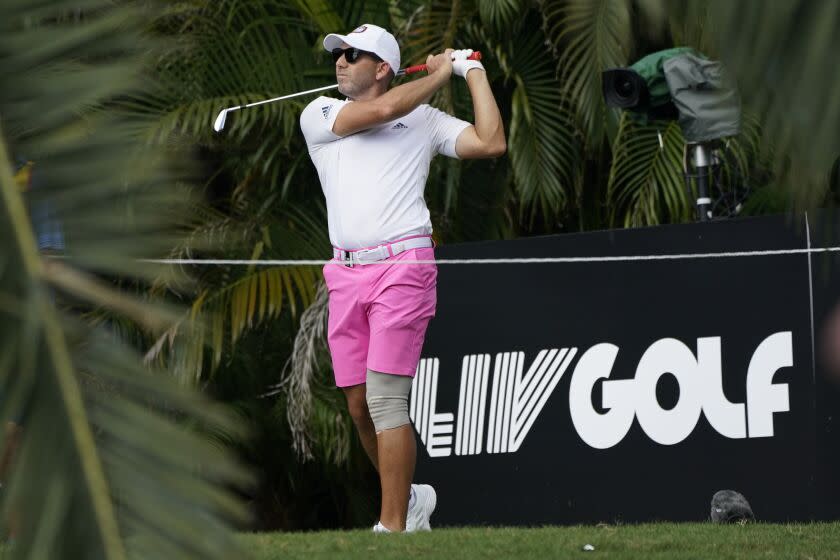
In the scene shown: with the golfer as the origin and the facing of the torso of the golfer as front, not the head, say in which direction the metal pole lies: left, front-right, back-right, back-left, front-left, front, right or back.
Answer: back

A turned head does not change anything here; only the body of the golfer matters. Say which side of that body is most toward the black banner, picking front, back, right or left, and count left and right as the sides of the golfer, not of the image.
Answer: back

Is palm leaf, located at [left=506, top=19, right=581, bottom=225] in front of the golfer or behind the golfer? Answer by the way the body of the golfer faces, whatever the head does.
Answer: behind

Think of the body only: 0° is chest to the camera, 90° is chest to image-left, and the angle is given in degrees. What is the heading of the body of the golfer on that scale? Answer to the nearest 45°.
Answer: approximately 45°
